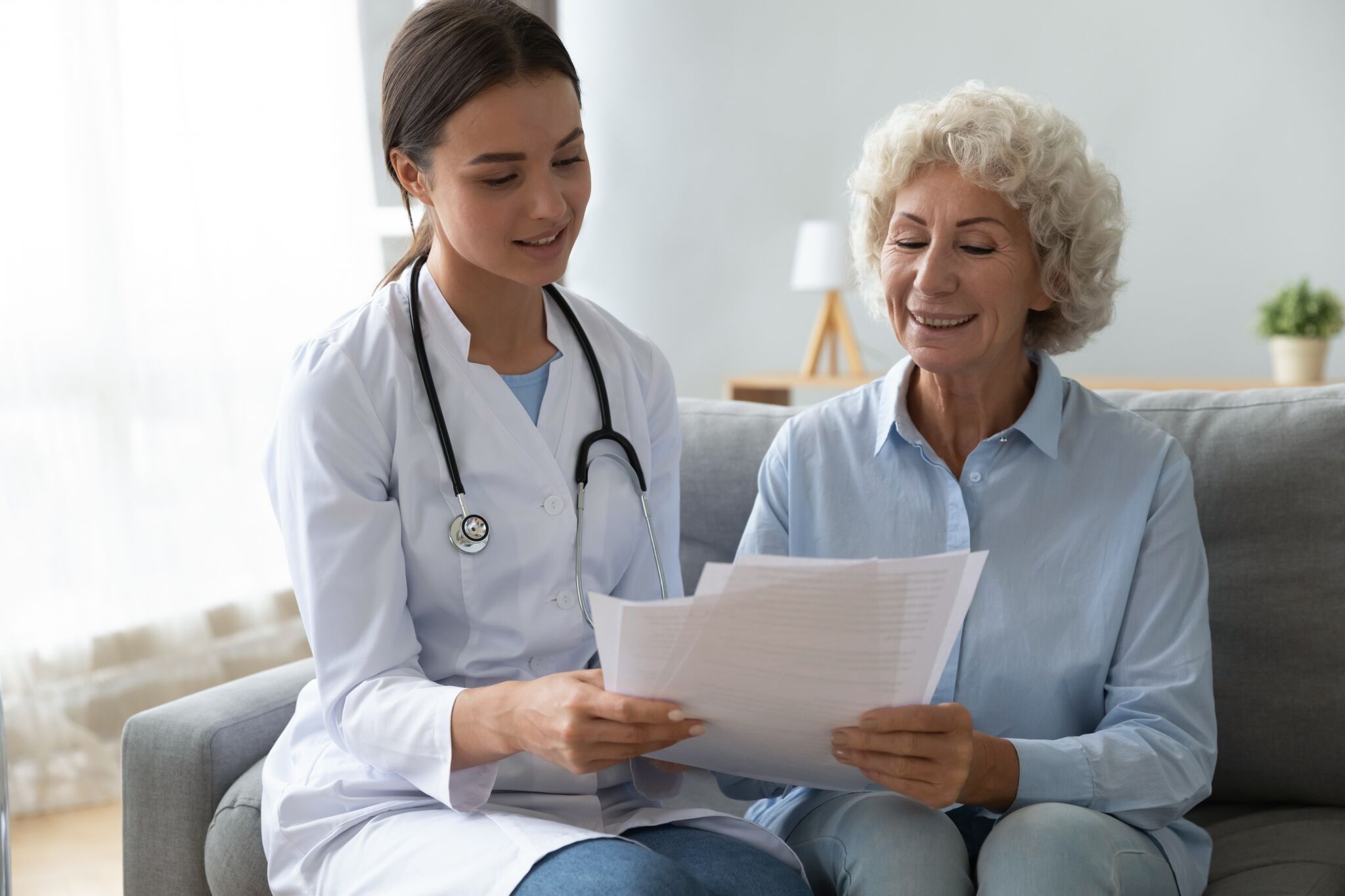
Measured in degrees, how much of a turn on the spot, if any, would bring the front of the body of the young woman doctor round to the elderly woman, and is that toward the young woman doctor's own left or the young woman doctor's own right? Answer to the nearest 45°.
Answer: approximately 45° to the young woman doctor's own left

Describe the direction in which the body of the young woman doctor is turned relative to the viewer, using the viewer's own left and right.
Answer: facing the viewer and to the right of the viewer

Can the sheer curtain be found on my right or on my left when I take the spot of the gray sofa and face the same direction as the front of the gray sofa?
on my right

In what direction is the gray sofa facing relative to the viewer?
toward the camera

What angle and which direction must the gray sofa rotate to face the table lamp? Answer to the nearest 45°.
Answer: approximately 180°

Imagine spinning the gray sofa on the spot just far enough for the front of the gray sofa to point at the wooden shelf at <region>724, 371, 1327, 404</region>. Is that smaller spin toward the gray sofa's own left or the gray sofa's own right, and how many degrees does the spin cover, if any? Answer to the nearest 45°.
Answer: approximately 180°

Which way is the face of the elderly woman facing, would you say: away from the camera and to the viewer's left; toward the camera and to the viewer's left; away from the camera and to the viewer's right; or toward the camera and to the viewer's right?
toward the camera and to the viewer's left

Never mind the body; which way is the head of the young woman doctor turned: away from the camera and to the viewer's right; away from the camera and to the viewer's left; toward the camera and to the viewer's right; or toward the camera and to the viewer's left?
toward the camera and to the viewer's right
